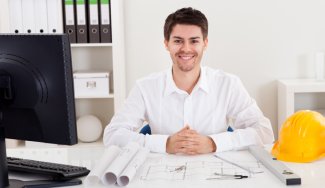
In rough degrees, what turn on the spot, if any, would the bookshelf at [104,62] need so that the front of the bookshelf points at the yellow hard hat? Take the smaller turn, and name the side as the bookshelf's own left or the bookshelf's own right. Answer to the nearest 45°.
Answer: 0° — it already faces it

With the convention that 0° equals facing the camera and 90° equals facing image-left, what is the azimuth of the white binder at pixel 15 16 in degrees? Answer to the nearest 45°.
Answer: approximately 0°

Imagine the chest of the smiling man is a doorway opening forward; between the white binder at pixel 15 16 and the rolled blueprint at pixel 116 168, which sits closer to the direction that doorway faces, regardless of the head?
the rolled blueprint
